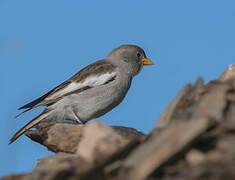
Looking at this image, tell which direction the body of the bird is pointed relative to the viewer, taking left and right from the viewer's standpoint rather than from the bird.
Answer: facing to the right of the viewer
